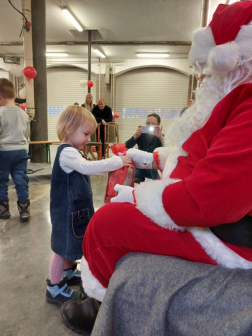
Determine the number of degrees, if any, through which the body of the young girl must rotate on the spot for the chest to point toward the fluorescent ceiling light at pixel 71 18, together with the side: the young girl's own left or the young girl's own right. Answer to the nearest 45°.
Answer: approximately 90° to the young girl's own left

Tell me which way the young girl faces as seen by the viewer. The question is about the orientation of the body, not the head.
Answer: to the viewer's right

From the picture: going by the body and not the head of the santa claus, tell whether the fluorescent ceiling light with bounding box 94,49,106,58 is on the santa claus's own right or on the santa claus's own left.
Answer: on the santa claus's own right

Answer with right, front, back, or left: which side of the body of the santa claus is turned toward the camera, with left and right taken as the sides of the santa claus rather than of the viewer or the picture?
left

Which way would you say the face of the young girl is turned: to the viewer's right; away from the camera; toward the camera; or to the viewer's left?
to the viewer's right

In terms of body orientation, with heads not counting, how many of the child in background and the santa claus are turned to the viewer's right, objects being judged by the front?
0
